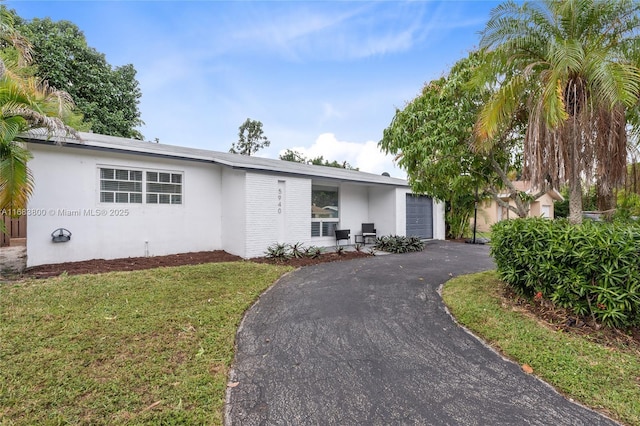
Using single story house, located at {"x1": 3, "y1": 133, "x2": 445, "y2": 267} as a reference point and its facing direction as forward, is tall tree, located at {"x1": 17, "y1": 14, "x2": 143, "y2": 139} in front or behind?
behind

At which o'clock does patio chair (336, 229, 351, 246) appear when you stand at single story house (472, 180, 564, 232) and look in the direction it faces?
The patio chair is roughly at 2 o'clock from the single story house.

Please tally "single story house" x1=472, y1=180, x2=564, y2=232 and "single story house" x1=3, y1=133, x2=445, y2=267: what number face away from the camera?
0

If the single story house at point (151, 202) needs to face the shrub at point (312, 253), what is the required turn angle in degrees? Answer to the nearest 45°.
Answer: approximately 45° to its left

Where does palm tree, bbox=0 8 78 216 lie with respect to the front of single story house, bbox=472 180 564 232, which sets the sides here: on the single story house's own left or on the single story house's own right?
on the single story house's own right

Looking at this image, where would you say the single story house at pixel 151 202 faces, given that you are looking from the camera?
facing the viewer and to the right of the viewer

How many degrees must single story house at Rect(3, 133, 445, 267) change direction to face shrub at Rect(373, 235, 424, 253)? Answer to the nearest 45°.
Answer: approximately 45° to its left

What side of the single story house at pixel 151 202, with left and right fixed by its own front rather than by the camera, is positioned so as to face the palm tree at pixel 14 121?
right
